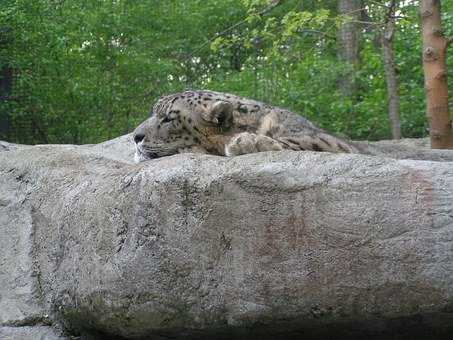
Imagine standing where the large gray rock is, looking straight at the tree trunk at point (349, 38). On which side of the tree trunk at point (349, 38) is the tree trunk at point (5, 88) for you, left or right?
left

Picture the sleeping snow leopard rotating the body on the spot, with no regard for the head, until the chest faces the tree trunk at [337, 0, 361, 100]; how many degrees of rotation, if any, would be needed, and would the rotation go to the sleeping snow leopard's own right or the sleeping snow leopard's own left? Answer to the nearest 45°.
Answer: approximately 90° to the sleeping snow leopard's own right

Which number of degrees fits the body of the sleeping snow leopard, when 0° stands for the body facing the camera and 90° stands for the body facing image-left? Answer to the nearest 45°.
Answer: approximately 90°

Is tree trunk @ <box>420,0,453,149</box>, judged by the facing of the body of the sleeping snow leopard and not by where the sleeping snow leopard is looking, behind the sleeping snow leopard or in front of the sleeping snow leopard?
behind

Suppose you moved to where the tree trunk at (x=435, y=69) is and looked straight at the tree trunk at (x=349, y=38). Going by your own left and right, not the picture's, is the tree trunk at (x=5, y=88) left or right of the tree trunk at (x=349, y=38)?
left
